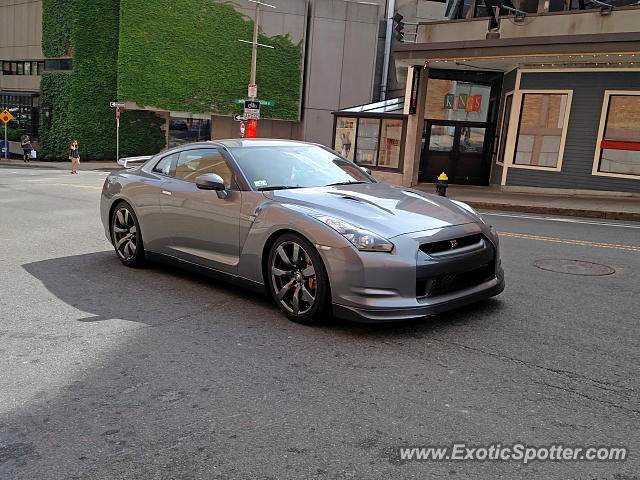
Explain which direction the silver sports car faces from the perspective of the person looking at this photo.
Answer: facing the viewer and to the right of the viewer

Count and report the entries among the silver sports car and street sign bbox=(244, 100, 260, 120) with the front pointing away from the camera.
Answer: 0

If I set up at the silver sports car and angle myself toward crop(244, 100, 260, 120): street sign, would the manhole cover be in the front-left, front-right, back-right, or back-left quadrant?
front-right

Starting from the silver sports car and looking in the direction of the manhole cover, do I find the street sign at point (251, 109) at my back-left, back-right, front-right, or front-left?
front-left

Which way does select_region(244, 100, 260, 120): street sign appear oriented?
toward the camera

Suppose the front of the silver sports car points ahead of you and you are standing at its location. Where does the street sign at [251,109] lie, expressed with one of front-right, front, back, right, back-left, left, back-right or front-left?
back-left

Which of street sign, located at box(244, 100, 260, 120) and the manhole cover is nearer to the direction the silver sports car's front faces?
the manhole cover

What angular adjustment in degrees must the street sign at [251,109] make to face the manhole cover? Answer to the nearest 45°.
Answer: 0° — it already faces it

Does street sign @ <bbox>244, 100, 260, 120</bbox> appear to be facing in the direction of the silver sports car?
yes
